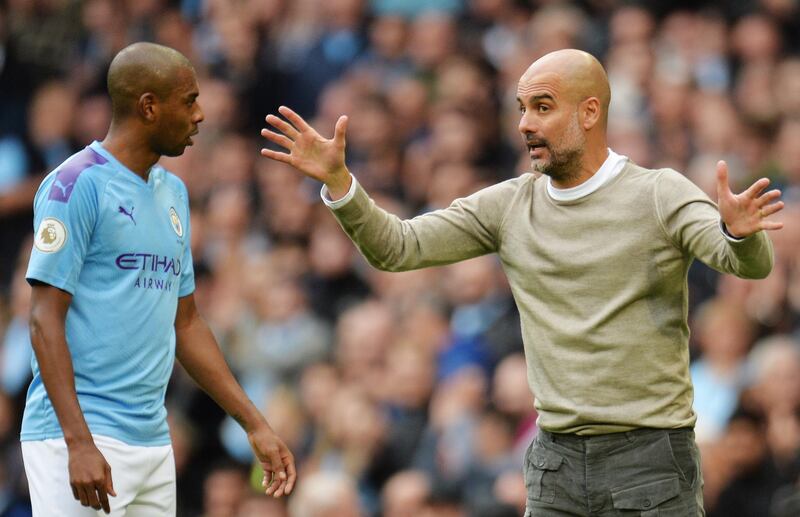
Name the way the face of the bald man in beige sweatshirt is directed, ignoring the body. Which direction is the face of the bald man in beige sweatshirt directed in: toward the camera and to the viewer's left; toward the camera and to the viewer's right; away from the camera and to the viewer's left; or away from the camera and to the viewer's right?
toward the camera and to the viewer's left

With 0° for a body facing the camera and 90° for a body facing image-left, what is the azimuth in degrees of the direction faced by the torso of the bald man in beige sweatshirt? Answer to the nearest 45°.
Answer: approximately 45°
